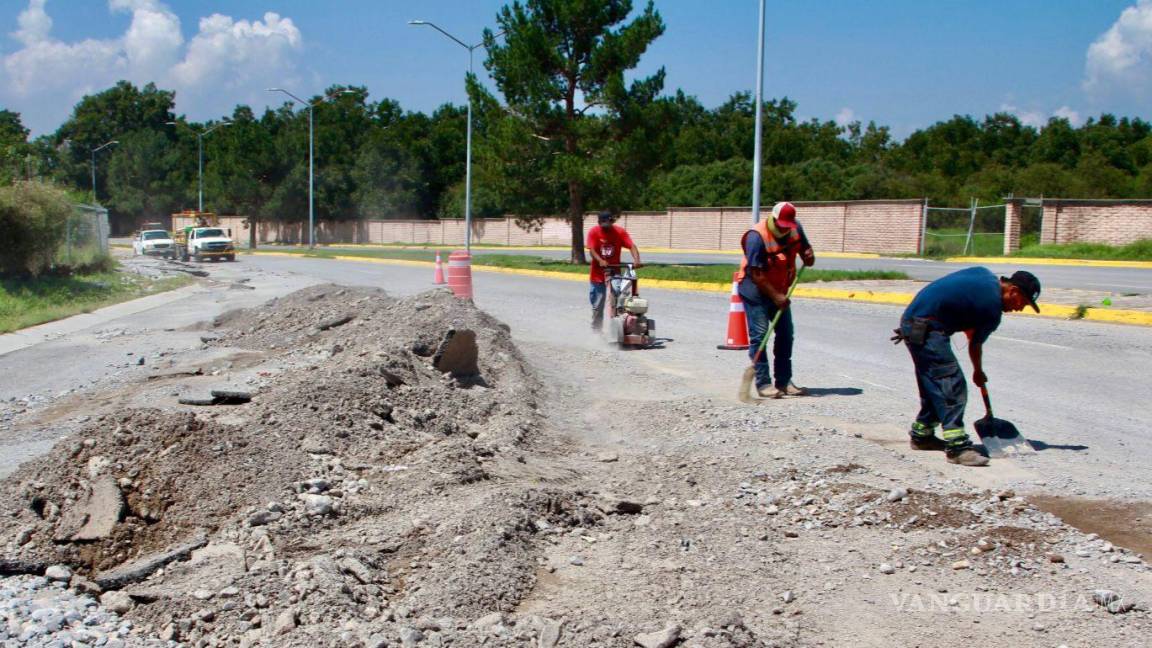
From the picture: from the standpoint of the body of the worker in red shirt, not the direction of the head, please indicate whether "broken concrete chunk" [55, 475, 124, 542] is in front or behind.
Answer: in front

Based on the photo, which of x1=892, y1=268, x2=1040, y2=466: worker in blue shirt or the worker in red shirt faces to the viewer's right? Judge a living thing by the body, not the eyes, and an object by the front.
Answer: the worker in blue shirt

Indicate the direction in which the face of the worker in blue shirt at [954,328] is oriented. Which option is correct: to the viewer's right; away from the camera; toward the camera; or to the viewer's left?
to the viewer's right

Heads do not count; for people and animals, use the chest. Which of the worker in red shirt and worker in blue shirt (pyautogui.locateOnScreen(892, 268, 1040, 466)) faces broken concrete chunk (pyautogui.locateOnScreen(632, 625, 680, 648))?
the worker in red shirt

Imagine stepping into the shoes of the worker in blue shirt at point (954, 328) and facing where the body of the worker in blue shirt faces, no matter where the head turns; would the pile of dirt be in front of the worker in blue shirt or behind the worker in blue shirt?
behind

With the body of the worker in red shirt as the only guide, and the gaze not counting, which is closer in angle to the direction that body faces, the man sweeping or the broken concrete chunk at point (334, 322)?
the man sweeping

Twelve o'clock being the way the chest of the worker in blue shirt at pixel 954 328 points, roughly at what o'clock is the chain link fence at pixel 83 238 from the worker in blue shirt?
The chain link fence is roughly at 7 o'clock from the worker in blue shirt.

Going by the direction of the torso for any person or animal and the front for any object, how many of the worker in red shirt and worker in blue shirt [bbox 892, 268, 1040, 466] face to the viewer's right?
1

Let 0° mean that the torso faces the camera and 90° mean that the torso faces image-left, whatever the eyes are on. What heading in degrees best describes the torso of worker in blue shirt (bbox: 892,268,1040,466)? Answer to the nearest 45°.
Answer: approximately 270°

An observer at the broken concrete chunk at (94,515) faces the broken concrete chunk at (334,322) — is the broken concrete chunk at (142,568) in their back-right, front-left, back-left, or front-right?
back-right

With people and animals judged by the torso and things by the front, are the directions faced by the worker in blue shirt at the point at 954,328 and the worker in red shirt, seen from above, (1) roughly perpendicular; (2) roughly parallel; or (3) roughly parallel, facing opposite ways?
roughly perpendicular

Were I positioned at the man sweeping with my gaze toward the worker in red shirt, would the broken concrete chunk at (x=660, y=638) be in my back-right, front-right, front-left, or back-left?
back-left

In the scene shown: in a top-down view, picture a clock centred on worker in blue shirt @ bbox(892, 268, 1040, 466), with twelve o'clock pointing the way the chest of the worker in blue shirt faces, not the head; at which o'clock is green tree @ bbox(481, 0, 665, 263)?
The green tree is roughly at 8 o'clock from the worker in blue shirt.

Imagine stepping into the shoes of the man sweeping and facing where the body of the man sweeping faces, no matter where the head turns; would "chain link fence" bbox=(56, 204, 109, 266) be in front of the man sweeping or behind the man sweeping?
behind

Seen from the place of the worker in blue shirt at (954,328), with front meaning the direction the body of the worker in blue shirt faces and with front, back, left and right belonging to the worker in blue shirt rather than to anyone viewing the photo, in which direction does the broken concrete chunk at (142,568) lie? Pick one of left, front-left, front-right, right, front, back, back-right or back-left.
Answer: back-right
